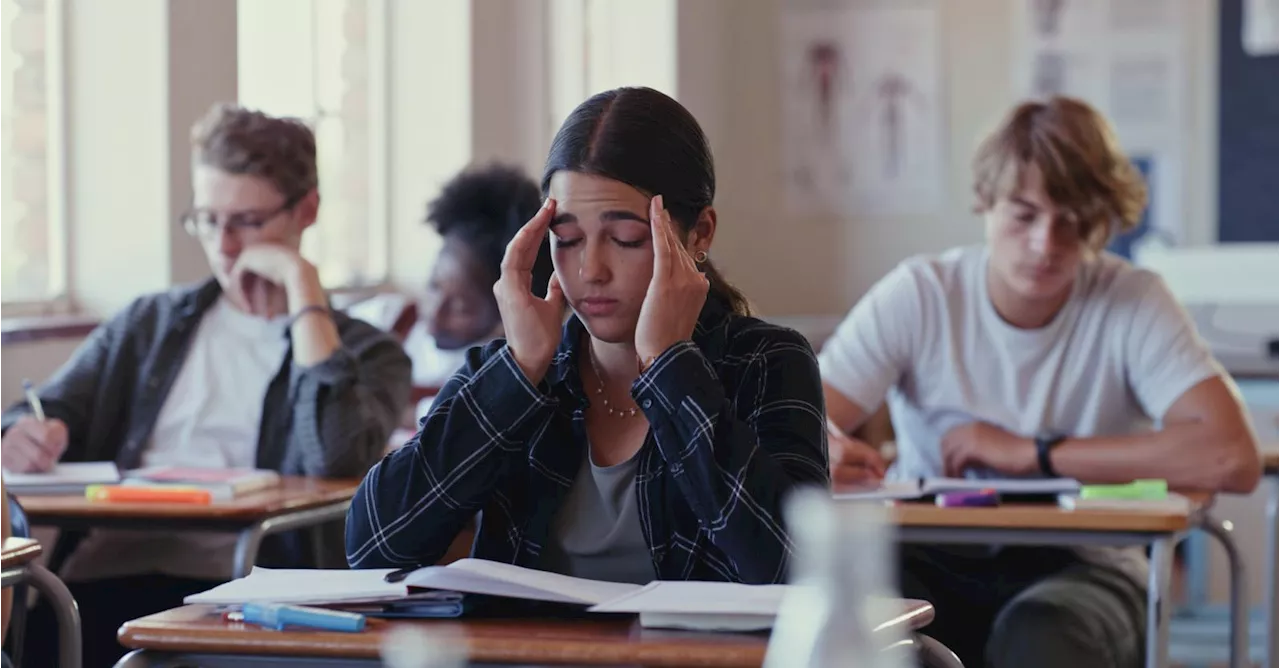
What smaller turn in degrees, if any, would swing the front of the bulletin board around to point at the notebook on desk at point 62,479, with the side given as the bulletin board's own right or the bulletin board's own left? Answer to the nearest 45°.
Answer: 0° — it already faces it

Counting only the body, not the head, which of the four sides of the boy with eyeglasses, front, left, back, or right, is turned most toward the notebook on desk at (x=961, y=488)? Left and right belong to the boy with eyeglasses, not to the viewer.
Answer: left

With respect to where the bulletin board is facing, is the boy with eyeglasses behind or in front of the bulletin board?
in front

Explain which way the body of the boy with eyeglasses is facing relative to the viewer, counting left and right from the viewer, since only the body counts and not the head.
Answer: facing the viewer and to the left of the viewer

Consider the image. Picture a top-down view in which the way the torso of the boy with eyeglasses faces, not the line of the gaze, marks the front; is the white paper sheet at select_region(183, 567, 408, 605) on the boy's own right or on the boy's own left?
on the boy's own left

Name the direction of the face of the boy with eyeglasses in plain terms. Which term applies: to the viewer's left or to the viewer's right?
to the viewer's left

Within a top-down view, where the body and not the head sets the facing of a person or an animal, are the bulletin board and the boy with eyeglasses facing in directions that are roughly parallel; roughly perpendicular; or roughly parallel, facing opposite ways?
roughly parallel

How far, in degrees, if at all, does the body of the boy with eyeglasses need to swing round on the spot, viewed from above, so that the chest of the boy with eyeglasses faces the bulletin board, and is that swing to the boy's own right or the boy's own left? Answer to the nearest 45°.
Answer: approximately 180°

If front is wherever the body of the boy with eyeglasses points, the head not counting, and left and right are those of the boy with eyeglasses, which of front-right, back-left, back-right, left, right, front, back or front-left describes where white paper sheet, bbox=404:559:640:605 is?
front-left

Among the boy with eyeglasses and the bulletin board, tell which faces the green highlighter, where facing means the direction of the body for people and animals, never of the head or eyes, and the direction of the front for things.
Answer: the bulletin board

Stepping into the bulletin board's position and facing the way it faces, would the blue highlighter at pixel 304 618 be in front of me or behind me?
in front

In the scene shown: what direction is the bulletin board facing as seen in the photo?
toward the camera

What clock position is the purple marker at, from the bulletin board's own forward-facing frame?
The purple marker is roughly at 12 o'clock from the bulletin board.

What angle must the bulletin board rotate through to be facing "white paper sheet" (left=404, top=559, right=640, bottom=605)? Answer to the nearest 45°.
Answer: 0° — it already faces it

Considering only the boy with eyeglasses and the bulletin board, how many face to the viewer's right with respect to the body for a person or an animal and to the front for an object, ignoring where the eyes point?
0

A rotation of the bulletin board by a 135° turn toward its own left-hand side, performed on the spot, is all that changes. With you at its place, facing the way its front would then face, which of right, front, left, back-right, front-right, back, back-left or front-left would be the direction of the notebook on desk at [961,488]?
back-right

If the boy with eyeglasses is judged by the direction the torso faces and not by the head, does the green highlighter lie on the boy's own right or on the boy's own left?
on the boy's own left
